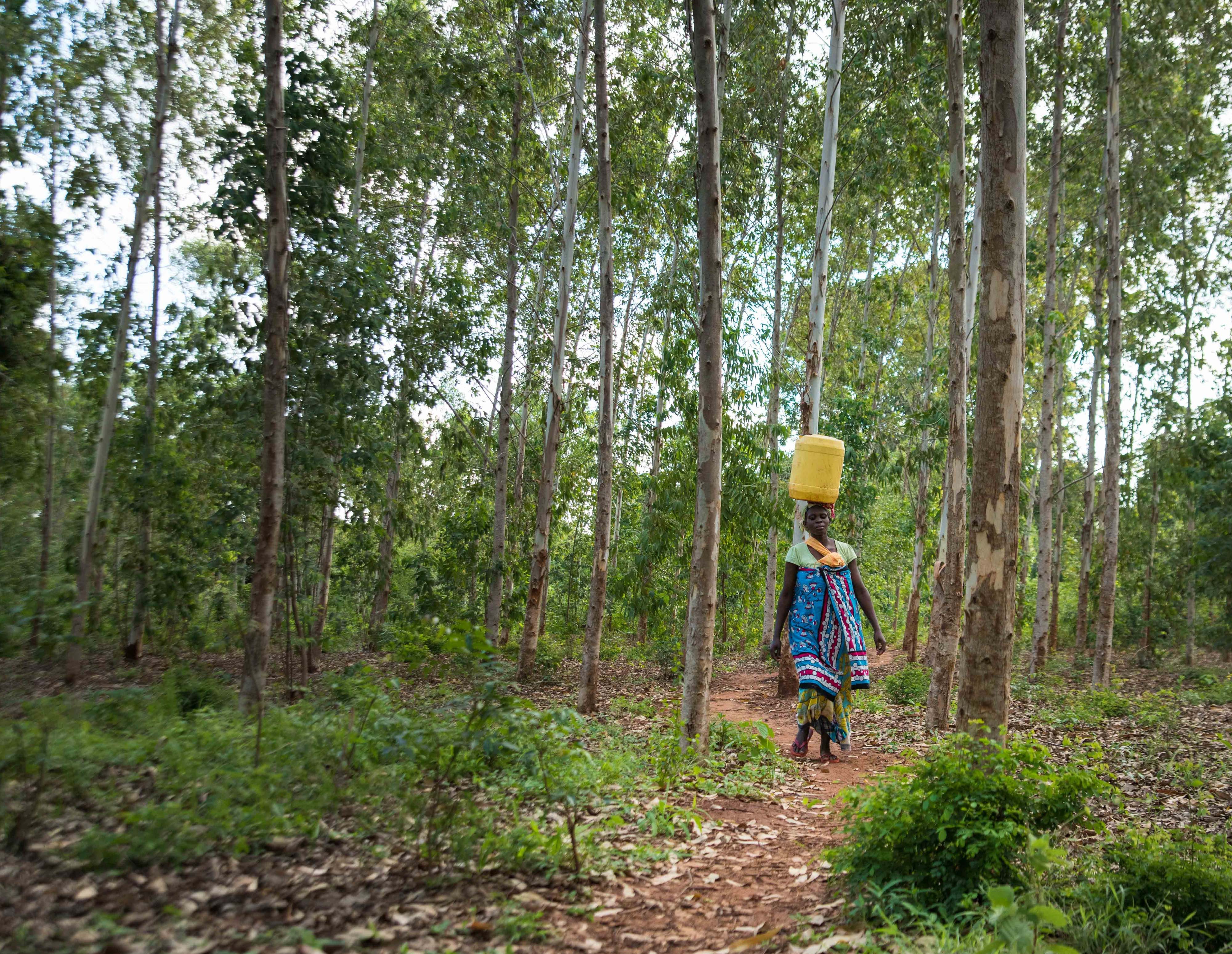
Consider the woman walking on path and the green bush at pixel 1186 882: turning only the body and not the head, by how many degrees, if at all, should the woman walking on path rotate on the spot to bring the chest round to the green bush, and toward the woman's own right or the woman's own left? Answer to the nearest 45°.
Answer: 0° — they already face it

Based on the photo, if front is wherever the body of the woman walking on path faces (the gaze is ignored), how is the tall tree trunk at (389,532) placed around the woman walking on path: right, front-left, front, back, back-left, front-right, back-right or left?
back-right

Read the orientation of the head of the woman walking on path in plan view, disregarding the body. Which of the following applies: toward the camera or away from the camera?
toward the camera

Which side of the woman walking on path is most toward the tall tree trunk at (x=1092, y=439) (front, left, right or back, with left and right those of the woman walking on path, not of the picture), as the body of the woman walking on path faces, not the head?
back

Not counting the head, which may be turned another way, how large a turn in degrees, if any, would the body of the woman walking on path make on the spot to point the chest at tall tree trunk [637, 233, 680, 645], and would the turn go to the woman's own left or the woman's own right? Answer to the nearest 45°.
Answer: approximately 180°

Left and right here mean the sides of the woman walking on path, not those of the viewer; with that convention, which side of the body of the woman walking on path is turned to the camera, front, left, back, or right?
front

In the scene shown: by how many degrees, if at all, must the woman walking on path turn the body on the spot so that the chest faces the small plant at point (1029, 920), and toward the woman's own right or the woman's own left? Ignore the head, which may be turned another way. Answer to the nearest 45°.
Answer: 0° — they already face it

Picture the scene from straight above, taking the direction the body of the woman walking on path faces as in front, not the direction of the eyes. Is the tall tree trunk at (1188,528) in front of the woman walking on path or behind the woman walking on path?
behind
